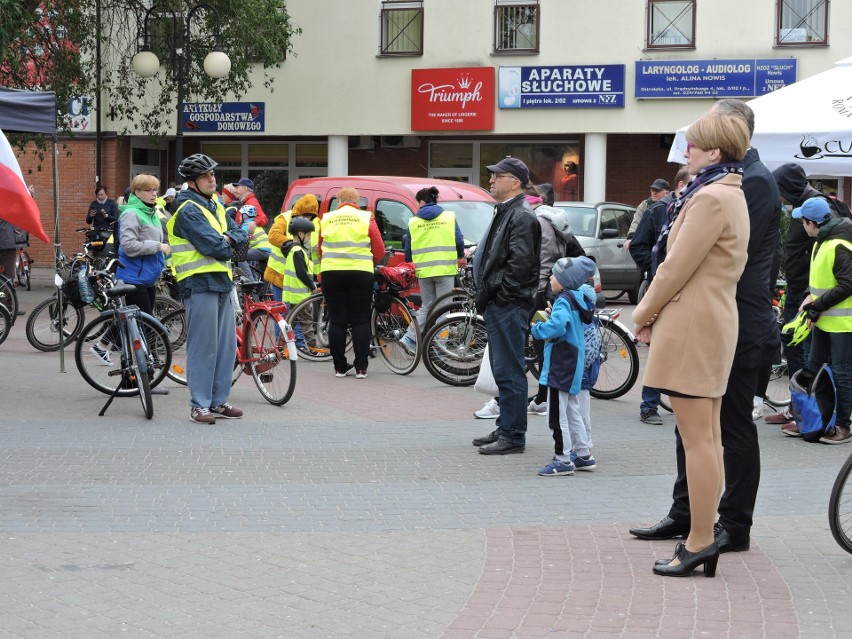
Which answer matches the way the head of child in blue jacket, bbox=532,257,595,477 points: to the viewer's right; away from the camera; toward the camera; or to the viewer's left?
to the viewer's left

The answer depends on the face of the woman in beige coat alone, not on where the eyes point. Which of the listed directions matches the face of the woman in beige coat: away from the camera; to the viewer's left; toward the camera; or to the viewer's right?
to the viewer's left

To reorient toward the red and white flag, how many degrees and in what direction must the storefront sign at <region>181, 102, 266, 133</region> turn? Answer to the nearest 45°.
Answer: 0° — it already faces it

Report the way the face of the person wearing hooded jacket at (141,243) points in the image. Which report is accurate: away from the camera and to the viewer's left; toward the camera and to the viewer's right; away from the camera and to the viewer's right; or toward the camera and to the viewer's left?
toward the camera and to the viewer's right

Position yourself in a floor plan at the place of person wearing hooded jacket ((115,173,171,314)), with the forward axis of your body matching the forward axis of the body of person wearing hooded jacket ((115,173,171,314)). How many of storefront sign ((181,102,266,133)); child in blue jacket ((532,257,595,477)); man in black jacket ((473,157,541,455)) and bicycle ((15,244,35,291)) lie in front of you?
2

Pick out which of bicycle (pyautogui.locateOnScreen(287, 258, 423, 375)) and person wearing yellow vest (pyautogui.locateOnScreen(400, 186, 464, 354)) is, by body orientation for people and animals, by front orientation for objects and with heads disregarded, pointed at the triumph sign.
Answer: the person wearing yellow vest

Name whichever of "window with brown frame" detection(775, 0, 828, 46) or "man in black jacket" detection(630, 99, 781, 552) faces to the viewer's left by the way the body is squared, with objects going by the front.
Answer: the man in black jacket

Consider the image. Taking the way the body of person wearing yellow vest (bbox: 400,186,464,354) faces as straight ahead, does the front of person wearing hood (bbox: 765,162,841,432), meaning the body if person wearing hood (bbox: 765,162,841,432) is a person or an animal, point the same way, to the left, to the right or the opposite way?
to the left

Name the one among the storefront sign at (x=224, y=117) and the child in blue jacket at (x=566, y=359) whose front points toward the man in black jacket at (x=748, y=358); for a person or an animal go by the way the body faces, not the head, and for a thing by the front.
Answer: the storefront sign
